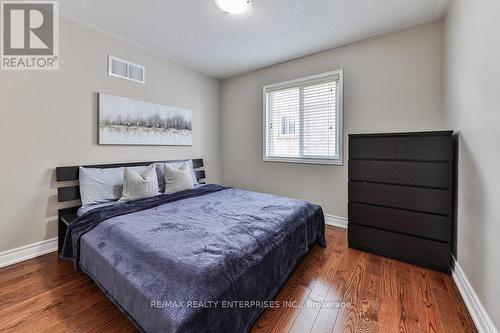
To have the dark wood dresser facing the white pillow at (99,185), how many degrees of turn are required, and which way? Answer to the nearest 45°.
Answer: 0° — it already faces it

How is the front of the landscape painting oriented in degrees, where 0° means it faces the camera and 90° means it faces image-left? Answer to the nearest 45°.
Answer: approximately 315°

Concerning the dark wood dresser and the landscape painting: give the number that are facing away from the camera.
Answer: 0

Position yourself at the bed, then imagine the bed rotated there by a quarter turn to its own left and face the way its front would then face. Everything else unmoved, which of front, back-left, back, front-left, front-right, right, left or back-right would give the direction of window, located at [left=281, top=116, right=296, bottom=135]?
front

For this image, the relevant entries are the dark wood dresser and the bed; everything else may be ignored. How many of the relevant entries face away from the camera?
0

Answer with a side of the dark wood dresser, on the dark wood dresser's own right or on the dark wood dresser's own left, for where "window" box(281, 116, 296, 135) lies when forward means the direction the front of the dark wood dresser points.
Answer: on the dark wood dresser's own right

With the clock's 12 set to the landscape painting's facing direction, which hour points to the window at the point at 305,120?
The window is roughly at 11 o'clock from the landscape painting.

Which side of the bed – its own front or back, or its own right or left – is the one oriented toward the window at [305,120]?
left

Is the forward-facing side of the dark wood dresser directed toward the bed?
yes

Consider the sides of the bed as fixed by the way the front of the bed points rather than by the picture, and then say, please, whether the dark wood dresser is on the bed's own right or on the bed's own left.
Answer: on the bed's own left

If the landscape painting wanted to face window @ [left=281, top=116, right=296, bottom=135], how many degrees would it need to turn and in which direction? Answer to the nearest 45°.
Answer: approximately 45° to its left

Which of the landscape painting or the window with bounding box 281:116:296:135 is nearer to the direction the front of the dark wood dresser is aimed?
the landscape painting
